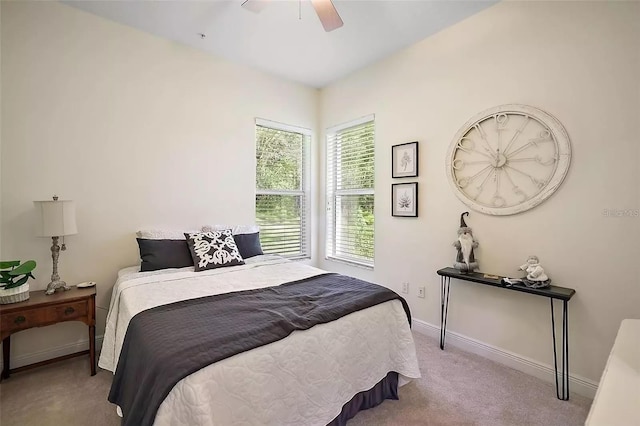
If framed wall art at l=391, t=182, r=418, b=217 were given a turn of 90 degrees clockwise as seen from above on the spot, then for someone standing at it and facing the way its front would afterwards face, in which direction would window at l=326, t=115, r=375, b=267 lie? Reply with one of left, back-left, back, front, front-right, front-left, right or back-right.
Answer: front

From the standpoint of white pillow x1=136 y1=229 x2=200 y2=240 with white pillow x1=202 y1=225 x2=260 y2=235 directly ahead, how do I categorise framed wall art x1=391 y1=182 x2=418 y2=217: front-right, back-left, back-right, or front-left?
front-right

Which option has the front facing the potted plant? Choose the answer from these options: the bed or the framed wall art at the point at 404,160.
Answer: the framed wall art

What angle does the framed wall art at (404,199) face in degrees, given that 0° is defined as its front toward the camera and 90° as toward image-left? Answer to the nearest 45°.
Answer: approximately 45°

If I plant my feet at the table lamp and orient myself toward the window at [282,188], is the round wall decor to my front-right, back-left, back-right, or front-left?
front-right

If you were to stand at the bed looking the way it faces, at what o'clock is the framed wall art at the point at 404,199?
The framed wall art is roughly at 9 o'clock from the bed.

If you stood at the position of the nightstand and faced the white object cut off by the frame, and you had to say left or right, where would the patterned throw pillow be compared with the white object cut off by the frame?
left

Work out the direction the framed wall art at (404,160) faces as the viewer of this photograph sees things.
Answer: facing the viewer and to the left of the viewer

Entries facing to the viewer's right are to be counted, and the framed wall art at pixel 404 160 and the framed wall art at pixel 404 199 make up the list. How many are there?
0

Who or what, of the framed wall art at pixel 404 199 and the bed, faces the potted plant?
the framed wall art

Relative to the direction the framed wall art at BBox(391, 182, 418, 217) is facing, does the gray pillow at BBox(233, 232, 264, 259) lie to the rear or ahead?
ahead

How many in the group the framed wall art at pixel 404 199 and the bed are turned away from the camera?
0

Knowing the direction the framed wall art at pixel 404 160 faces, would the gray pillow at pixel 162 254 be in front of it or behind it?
in front

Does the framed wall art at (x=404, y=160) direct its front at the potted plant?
yes

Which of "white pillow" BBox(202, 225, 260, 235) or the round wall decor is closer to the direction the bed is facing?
the round wall decor

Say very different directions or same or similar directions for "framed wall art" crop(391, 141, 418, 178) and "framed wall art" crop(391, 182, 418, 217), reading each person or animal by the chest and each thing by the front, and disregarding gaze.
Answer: same or similar directions

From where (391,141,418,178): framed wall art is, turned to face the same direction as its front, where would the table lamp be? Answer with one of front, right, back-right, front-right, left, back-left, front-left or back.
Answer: front

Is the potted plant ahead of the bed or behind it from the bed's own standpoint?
behind

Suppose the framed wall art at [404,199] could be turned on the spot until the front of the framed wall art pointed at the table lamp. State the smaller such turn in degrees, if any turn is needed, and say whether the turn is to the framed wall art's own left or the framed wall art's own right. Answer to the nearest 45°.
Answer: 0° — it already faces it

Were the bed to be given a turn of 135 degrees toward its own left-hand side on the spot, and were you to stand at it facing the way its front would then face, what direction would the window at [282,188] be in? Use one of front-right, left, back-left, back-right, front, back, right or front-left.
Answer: front
